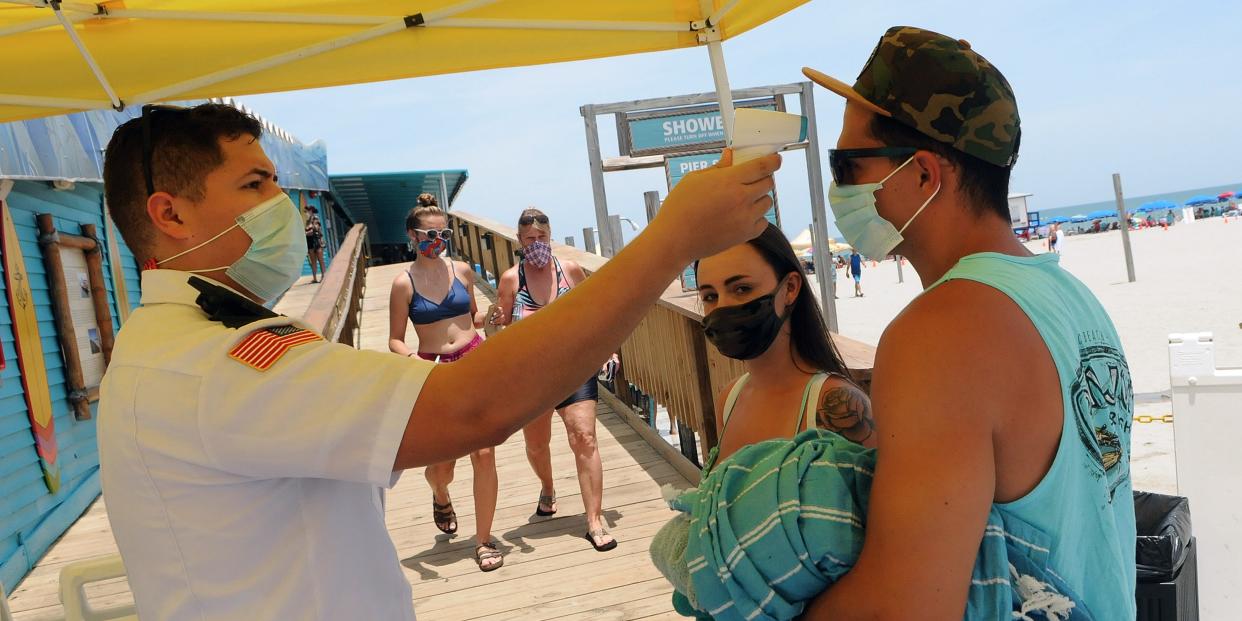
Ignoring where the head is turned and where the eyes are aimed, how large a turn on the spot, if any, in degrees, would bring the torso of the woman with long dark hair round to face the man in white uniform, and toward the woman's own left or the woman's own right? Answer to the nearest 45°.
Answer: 0° — they already face them

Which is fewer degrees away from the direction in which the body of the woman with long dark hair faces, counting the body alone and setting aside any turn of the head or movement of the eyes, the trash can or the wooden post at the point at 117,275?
the wooden post

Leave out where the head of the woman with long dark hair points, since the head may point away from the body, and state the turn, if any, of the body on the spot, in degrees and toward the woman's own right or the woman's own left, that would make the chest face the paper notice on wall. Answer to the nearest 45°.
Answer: approximately 90° to the woman's own right

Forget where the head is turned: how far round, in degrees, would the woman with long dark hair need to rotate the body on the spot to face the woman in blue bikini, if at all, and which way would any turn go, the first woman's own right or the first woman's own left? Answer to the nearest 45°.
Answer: approximately 90° to the first woman's own right

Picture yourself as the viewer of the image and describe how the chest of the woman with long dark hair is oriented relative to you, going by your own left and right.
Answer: facing the viewer and to the left of the viewer

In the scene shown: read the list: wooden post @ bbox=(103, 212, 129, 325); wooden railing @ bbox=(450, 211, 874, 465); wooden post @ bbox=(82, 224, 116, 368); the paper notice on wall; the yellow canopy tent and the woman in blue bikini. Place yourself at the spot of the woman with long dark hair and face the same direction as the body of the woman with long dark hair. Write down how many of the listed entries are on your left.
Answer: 0

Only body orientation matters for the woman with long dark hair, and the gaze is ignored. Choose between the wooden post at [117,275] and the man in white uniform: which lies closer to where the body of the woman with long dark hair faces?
the man in white uniform

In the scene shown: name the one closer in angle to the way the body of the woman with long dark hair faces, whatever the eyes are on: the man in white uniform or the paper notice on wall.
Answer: the man in white uniform

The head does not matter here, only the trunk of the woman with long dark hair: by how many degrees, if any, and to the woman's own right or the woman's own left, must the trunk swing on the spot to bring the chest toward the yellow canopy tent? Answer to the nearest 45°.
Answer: approximately 45° to the woman's own right

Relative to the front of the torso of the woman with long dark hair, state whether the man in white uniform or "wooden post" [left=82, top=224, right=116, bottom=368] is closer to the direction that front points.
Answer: the man in white uniform

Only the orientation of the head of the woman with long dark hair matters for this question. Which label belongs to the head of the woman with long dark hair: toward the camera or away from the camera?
toward the camera

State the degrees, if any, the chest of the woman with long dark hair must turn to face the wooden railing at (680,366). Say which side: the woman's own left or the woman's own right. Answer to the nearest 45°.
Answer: approximately 135° to the woman's own right

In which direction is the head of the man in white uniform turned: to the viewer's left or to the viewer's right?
to the viewer's right
